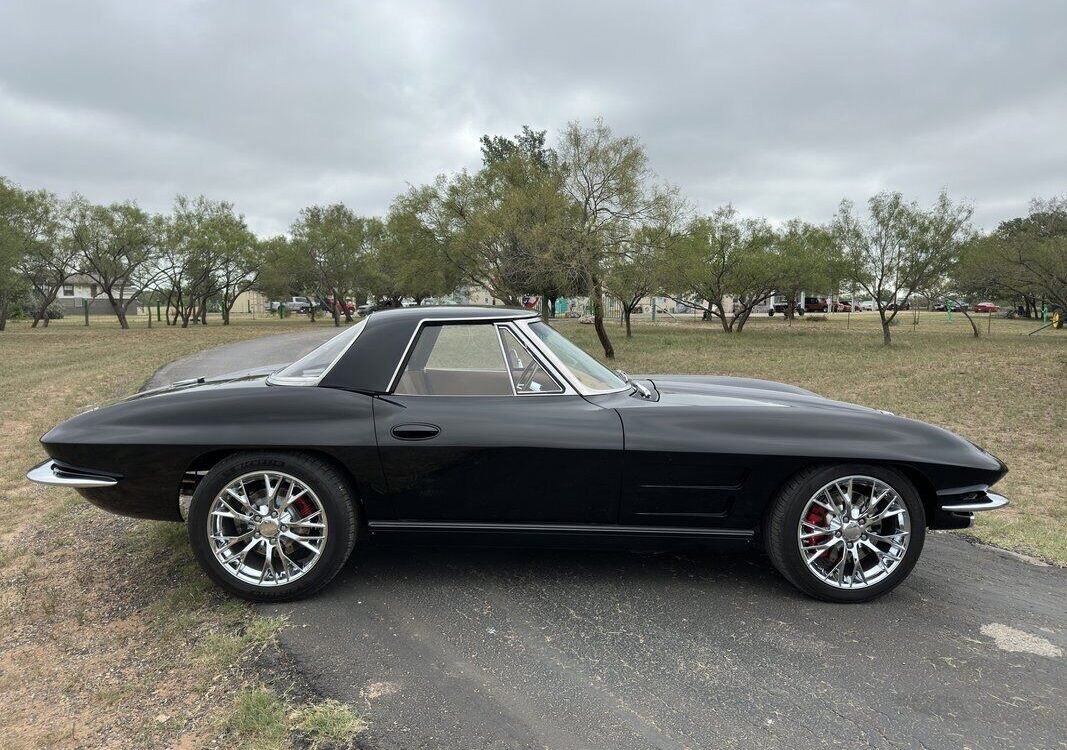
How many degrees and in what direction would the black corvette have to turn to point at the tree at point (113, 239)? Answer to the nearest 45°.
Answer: approximately 135° to its left

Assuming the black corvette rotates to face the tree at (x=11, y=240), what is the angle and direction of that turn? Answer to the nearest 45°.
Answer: approximately 135° to its left

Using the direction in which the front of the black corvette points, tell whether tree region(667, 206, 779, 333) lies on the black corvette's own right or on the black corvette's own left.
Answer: on the black corvette's own left

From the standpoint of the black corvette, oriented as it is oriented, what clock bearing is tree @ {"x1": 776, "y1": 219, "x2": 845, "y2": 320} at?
The tree is roughly at 10 o'clock from the black corvette.

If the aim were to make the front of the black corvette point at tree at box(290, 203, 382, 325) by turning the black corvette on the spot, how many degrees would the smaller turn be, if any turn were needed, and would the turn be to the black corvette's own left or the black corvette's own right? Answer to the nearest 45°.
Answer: approximately 90° to the black corvette's own left

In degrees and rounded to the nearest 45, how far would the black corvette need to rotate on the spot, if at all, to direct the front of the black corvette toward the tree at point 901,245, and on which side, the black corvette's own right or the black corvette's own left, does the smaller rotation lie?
approximately 45° to the black corvette's own left

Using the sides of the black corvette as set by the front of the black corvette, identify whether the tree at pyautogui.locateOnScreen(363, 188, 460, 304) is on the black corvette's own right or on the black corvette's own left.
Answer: on the black corvette's own left

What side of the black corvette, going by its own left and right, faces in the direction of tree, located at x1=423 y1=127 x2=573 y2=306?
left

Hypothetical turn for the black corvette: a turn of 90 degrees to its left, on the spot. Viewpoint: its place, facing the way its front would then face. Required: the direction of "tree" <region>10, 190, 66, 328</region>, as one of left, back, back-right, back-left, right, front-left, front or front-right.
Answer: front-left

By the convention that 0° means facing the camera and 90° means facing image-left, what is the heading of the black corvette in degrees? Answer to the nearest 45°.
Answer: approximately 270°
